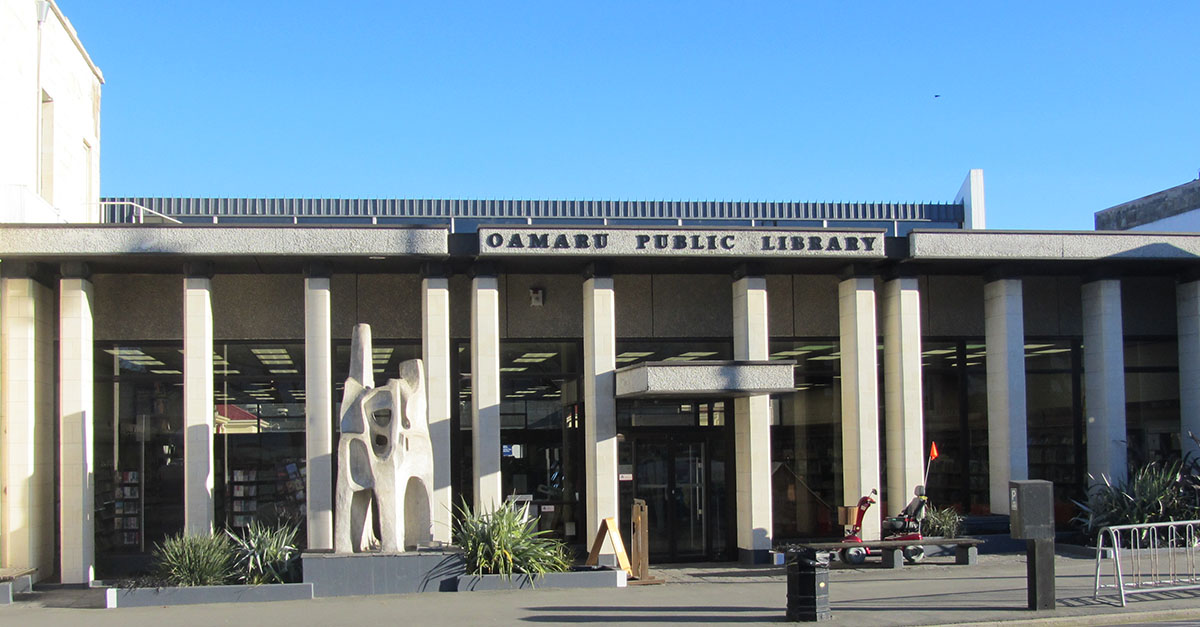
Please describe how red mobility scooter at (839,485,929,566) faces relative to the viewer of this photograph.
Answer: facing to the left of the viewer

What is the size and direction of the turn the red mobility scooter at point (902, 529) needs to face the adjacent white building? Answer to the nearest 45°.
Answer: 0° — it already faces it

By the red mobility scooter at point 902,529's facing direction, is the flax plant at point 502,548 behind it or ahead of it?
ahead

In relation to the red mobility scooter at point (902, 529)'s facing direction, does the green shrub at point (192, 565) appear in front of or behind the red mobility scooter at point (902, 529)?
in front

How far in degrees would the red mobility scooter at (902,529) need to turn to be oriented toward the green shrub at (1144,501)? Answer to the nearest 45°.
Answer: approximately 135° to its right

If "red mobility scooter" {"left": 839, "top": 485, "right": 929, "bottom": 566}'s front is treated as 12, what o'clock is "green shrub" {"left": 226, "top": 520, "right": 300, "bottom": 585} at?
The green shrub is roughly at 11 o'clock from the red mobility scooter.

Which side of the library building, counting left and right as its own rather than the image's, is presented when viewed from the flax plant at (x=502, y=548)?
front

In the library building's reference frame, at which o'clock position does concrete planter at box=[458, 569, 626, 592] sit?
The concrete planter is roughly at 12 o'clock from the library building.

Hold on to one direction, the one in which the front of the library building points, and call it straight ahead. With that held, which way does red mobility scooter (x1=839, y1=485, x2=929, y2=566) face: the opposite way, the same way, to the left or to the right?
to the right

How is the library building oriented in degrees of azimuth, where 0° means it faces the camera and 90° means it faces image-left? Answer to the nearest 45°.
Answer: approximately 0°

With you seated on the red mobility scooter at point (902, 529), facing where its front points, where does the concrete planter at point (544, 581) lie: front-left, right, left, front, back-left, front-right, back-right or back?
front-left

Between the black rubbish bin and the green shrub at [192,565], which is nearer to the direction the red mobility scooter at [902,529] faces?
the green shrub

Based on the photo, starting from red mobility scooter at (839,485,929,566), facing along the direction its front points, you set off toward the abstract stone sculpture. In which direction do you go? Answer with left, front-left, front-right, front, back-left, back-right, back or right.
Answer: front-left
